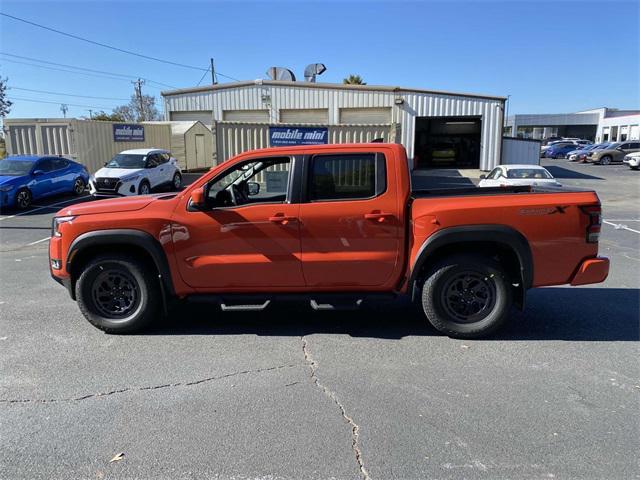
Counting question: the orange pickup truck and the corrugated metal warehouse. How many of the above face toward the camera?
1

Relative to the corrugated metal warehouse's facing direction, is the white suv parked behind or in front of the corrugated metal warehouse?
in front

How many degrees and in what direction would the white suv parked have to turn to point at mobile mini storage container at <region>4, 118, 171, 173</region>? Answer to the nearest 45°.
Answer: approximately 90° to its right

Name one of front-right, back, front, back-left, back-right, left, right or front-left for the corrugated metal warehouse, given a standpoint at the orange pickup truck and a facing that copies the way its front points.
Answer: right

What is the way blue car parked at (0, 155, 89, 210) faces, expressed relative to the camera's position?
facing the viewer and to the left of the viewer

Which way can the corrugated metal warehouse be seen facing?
toward the camera

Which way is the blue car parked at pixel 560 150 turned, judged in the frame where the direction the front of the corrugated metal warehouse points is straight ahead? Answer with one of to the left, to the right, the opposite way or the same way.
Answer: to the right

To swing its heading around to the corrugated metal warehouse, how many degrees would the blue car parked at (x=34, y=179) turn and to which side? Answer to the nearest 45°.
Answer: approximately 135° to its left

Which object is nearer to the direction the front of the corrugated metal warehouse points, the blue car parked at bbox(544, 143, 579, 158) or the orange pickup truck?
the orange pickup truck

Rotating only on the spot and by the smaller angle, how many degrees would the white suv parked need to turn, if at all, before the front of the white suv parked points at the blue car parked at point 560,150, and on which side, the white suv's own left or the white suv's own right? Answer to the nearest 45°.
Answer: approximately 180°

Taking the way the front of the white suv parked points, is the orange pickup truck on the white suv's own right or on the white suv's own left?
on the white suv's own left

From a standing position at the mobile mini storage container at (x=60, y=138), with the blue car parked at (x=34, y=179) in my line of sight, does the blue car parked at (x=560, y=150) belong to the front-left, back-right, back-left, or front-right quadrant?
back-left

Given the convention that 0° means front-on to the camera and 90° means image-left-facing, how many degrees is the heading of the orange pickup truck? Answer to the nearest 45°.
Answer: approximately 90°
